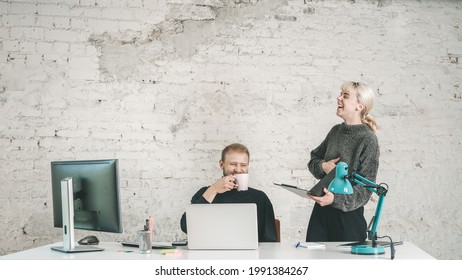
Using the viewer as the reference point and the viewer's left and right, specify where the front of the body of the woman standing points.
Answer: facing the viewer and to the left of the viewer

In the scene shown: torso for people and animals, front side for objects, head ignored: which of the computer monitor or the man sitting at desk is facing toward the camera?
the man sitting at desk

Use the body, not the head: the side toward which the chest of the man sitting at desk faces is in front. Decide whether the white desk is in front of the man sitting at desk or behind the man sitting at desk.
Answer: in front

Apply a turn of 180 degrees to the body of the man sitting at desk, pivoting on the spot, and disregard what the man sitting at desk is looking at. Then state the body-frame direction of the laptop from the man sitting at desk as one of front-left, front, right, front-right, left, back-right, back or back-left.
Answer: back

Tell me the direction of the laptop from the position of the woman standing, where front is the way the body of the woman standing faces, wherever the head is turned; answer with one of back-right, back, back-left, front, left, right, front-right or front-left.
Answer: front

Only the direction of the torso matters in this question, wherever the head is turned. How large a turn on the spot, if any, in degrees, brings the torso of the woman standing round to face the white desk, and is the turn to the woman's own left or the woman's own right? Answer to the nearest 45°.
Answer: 0° — they already face it

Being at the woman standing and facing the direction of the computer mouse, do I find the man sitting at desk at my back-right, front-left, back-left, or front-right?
front-right

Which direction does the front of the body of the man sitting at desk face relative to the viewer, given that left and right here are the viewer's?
facing the viewer

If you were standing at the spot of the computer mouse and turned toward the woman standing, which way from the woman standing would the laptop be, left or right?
right
